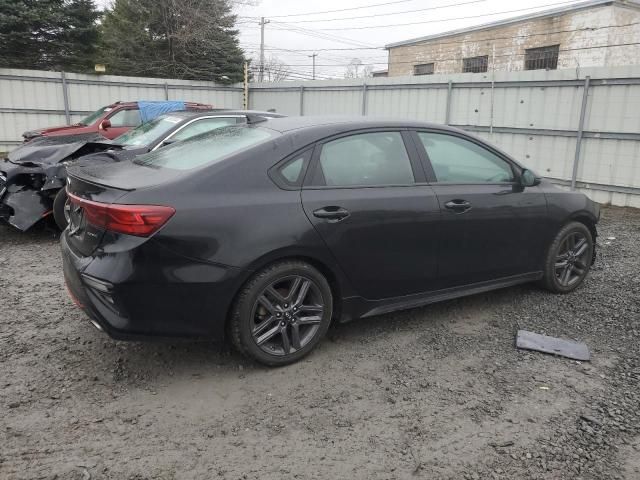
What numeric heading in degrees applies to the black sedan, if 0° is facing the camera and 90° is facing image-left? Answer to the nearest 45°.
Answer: approximately 225°

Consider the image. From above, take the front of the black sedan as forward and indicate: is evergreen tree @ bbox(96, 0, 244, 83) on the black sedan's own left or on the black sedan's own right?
on the black sedan's own left

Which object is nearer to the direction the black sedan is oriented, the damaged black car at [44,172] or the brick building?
the brick building

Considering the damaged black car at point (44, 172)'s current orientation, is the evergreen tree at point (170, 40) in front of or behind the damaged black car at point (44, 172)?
behind

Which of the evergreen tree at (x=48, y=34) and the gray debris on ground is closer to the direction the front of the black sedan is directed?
the gray debris on ground

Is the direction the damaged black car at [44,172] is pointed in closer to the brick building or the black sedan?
the black sedan

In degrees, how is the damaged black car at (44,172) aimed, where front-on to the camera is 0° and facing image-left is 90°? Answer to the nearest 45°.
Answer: approximately 45°

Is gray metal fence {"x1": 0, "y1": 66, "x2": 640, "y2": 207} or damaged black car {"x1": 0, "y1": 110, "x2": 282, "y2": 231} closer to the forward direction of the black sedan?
the gray metal fence

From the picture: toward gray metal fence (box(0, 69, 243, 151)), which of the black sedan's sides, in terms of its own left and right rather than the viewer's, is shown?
left

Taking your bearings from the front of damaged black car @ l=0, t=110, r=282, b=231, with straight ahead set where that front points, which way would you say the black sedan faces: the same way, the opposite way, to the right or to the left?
the opposite way
